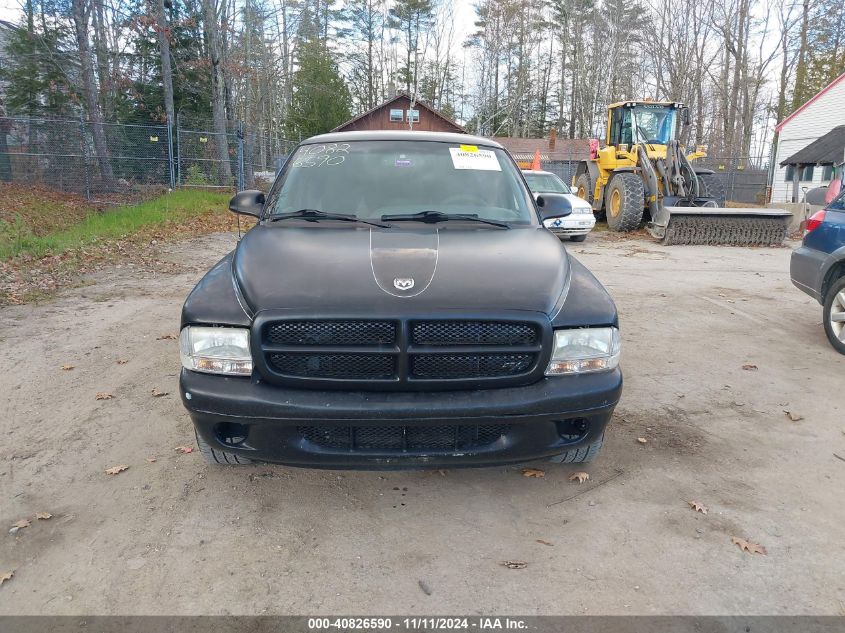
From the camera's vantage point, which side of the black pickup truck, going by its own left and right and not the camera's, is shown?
front

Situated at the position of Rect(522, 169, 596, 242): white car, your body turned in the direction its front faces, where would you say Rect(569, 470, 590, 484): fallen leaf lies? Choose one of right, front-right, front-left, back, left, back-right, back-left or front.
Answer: front-right

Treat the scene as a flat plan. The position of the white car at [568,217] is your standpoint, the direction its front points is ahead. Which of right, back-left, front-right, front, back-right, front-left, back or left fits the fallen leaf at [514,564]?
front-right

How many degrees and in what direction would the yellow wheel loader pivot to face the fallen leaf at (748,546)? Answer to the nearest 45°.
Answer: approximately 45° to its right

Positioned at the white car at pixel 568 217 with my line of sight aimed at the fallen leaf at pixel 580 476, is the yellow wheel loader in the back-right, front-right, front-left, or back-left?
back-left

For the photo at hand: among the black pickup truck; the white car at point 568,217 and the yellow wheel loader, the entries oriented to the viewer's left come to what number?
0

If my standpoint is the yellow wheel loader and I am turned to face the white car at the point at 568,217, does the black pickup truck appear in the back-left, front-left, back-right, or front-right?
front-left

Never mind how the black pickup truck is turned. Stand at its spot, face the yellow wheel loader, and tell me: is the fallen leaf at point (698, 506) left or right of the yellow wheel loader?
right

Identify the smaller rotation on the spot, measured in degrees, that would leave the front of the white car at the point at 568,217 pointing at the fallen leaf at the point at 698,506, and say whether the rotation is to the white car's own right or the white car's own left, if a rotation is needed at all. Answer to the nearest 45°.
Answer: approximately 45° to the white car's own right

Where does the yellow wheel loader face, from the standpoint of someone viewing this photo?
facing the viewer and to the right of the viewer

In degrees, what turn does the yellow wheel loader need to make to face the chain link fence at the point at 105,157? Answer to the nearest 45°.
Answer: approximately 135° to its right

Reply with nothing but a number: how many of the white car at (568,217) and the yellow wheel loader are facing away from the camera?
0

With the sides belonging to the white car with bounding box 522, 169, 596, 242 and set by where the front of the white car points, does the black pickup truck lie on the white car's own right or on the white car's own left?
on the white car's own right

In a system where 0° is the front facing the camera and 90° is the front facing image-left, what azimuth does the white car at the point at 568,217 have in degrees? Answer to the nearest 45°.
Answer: approximately 315°

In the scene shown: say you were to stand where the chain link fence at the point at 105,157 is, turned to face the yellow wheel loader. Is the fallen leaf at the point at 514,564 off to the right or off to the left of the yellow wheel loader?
right
